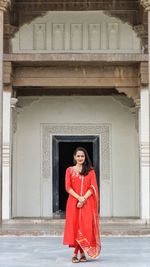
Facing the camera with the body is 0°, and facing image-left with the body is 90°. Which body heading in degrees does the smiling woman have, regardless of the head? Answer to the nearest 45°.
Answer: approximately 0°
